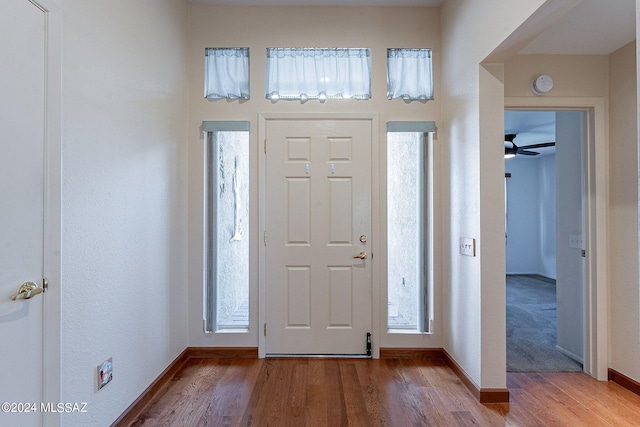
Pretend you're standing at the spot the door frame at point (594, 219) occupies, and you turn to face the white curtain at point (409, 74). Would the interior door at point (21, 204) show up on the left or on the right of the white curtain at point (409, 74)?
left

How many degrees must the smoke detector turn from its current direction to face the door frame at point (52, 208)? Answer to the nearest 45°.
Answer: approximately 90° to its right

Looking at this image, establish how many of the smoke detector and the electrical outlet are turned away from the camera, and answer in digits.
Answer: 0

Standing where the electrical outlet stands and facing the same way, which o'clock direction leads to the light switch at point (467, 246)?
The light switch is roughly at 11 o'clock from the electrical outlet.

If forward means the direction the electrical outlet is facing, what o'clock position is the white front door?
The white front door is roughly at 10 o'clock from the electrical outlet.

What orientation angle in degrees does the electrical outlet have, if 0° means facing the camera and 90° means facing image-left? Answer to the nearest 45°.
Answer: approximately 315°

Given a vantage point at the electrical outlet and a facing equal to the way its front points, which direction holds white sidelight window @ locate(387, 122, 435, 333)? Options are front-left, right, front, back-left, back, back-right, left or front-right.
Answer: front-left

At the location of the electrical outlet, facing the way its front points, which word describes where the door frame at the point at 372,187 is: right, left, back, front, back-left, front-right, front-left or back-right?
front-left
